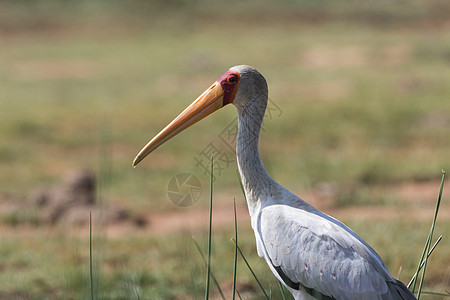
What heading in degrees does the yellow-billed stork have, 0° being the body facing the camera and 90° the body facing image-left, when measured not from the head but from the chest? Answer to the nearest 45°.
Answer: approximately 90°
